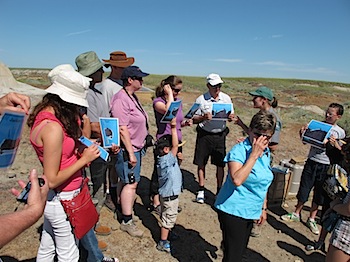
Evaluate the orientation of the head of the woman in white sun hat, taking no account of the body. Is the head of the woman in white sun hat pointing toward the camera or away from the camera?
away from the camera

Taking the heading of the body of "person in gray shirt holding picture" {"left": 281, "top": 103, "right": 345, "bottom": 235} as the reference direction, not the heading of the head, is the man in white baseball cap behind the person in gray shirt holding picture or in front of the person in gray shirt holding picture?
in front

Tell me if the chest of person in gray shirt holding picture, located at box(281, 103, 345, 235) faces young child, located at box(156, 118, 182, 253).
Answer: yes

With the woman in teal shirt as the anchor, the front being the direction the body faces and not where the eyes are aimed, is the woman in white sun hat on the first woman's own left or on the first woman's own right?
on the first woman's own right

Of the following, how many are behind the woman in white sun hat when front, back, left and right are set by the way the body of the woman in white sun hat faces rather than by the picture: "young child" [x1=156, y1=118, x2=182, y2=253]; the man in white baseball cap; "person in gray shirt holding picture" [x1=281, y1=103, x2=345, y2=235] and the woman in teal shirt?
0

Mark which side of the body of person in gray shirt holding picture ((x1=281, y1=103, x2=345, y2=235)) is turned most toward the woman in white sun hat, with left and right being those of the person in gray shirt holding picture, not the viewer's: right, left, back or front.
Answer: front

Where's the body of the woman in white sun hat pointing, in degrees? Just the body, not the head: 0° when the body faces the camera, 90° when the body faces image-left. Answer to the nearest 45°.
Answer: approximately 270°

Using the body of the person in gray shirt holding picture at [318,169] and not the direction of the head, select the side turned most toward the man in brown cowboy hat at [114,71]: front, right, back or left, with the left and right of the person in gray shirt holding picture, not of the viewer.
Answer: front

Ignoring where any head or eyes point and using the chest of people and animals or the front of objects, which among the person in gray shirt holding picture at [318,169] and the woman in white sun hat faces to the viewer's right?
the woman in white sun hat

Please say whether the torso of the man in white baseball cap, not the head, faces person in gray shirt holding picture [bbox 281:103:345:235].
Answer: no

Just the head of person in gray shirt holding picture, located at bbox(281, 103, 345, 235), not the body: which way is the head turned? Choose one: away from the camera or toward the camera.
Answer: toward the camera

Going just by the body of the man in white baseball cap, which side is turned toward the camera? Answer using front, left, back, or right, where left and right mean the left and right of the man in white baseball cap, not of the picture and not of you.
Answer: front

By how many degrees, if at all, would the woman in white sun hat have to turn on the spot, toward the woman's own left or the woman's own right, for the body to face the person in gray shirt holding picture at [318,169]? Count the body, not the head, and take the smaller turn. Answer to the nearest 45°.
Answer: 0° — they already face them

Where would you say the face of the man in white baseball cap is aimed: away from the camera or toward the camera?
toward the camera

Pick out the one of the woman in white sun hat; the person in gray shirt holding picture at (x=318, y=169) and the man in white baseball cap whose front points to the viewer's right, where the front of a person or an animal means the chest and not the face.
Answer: the woman in white sun hat

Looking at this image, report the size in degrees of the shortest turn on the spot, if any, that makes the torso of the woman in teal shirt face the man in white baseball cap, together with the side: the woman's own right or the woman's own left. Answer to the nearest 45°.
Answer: approximately 135° to the woman's own left
